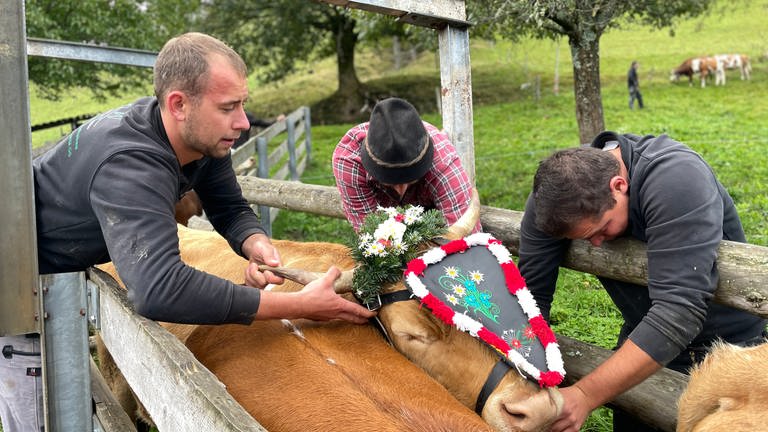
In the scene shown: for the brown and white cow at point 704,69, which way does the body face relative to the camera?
to the viewer's left

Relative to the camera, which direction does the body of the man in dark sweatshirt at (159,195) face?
to the viewer's right

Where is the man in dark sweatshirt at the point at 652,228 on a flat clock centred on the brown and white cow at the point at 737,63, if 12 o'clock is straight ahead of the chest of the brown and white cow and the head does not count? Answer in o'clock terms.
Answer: The man in dark sweatshirt is roughly at 9 o'clock from the brown and white cow.

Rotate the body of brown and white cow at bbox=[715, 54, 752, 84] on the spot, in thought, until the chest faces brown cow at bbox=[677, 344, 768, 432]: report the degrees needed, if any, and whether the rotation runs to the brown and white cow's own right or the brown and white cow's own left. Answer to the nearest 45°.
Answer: approximately 90° to the brown and white cow's own left

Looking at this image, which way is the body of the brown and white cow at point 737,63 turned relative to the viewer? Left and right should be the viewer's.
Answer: facing to the left of the viewer

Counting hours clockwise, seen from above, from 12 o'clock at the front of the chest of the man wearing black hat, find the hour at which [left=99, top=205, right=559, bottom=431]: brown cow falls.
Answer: The brown cow is roughly at 12 o'clock from the man wearing black hat.

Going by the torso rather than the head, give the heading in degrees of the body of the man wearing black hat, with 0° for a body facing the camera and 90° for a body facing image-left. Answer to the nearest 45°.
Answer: approximately 0°

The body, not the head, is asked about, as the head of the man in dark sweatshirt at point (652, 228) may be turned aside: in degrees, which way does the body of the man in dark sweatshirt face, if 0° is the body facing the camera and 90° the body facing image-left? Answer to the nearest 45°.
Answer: approximately 45°

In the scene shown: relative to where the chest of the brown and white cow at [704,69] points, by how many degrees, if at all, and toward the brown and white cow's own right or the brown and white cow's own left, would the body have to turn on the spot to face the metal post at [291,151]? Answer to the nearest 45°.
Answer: approximately 90° to the brown and white cow's own left

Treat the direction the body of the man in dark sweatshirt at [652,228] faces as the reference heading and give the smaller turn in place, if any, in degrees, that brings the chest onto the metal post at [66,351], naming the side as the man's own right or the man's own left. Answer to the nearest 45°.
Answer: approximately 45° to the man's own right
